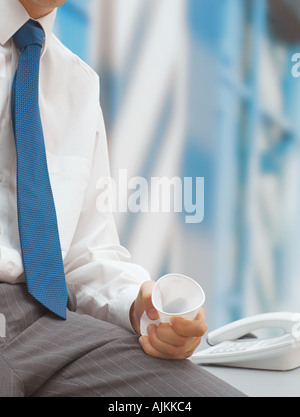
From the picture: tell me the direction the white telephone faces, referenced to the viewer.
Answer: facing to the left of the viewer
